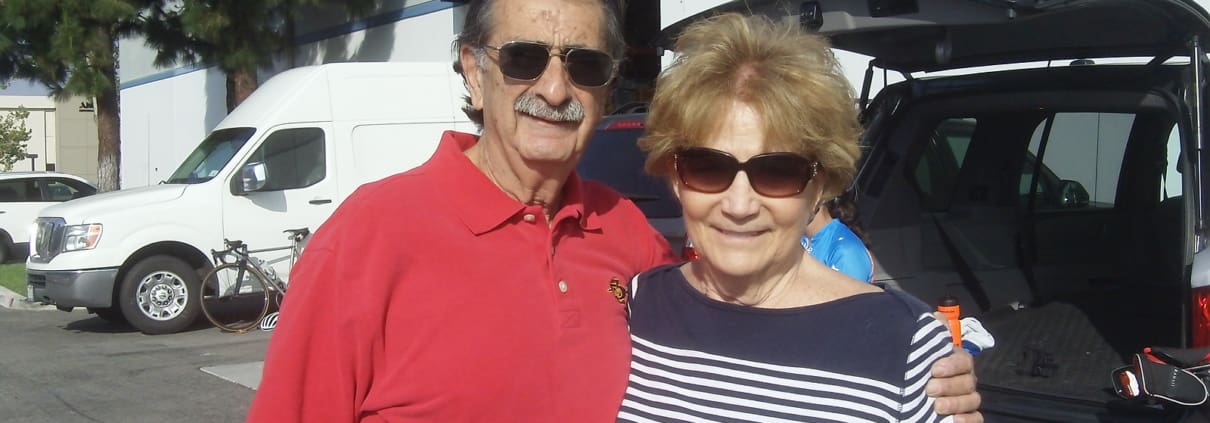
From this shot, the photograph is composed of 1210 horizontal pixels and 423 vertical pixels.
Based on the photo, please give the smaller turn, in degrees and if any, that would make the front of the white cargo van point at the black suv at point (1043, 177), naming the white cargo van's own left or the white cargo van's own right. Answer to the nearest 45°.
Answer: approximately 90° to the white cargo van's own left

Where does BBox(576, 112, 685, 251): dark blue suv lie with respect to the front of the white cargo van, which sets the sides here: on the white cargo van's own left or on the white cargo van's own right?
on the white cargo van's own left

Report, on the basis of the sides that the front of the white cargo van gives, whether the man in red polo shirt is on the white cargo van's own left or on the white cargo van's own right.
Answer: on the white cargo van's own left
